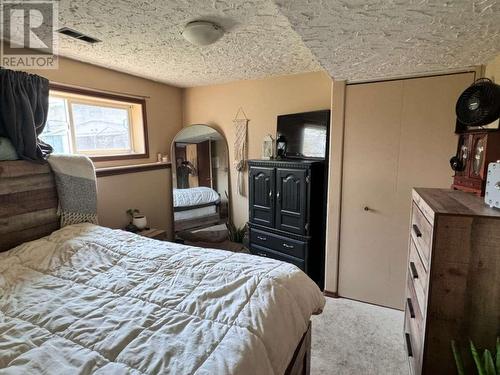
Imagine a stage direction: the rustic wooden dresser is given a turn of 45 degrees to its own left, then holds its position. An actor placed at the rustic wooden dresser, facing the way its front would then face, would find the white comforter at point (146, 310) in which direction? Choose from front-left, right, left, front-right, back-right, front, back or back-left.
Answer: front

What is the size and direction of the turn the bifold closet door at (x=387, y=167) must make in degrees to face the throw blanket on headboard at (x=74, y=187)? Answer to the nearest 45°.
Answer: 0° — it already faces it

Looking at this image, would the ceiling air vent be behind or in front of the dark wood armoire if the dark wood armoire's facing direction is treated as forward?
in front

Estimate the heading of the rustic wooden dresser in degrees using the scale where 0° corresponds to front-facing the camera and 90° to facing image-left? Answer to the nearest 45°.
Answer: approximately 90°

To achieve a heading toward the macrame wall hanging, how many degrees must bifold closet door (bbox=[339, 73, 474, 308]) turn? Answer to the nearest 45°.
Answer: approximately 135° to its right

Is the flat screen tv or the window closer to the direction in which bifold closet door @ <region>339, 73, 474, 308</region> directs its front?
the window

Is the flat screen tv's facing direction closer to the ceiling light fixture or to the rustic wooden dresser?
the ceiling light fixture

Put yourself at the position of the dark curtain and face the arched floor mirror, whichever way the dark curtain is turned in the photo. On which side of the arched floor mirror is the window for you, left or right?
left
